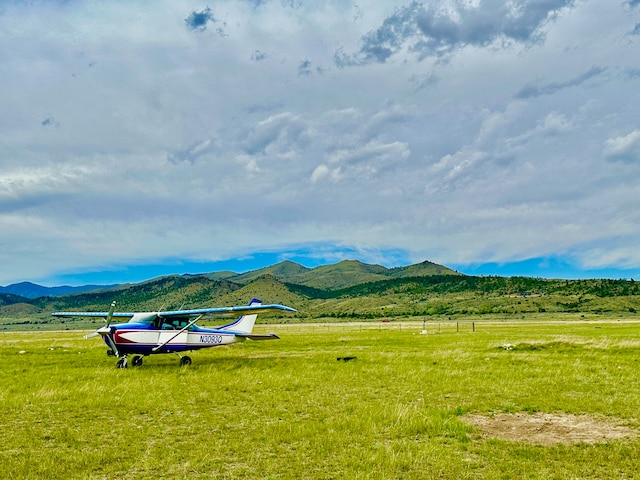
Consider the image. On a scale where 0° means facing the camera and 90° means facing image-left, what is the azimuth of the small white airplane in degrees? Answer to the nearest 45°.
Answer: approximately 45°
